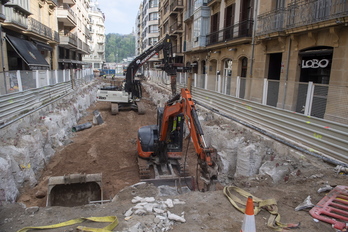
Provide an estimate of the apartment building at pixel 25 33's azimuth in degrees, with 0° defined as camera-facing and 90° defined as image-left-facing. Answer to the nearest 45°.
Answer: approximately 315°

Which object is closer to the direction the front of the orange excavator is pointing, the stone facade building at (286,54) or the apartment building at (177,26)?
the stone facade building

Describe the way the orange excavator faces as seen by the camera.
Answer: facing the viewer and to the right of the viewer

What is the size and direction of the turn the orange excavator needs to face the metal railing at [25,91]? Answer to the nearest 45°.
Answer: approximately 135° to its right

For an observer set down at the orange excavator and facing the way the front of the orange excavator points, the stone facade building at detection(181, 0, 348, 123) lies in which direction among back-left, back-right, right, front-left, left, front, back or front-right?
left

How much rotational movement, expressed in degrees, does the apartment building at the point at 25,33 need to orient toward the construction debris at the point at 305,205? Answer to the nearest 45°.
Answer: approximately 45° to its right

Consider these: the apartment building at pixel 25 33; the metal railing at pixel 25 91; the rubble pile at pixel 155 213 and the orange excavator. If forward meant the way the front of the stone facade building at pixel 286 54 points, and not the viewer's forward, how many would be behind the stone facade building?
0

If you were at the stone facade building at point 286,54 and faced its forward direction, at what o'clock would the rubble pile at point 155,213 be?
The rubble pile is roughly at 11 o'clock from the stone facade building.

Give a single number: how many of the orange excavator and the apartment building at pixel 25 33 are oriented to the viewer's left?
0

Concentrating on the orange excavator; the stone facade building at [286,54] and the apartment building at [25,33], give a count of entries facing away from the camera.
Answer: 0

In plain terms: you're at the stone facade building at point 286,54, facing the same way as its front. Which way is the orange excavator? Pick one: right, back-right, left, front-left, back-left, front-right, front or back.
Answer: front

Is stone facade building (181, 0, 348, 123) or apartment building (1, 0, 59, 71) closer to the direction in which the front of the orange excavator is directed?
the stone facade building

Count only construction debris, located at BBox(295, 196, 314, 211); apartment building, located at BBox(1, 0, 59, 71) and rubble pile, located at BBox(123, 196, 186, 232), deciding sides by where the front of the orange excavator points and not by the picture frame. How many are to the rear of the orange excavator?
1

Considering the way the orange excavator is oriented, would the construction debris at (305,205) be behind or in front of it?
in front

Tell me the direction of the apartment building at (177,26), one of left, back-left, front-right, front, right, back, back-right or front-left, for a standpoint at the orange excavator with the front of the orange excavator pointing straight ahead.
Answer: back-left
